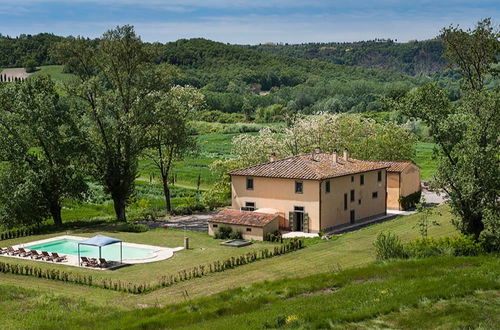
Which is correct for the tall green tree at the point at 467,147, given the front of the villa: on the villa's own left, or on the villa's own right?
on the villa's own left

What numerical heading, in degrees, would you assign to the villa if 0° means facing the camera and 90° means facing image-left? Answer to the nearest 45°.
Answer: approximately 45°

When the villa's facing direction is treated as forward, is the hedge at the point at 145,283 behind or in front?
in front

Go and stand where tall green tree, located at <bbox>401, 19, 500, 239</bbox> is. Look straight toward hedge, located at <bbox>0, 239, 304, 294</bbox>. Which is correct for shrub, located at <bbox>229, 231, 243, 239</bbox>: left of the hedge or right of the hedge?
right

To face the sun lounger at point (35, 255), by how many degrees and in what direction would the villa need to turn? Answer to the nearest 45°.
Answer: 0° — it already faces it

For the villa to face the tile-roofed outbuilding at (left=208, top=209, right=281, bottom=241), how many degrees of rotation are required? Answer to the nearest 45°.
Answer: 0° — it already faces it

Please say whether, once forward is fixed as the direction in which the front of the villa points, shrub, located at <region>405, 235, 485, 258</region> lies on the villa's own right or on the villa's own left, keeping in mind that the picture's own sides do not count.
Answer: on the villa's own left

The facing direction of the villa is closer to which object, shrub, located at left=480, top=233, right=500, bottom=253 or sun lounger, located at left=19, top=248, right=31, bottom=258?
the sun lounger

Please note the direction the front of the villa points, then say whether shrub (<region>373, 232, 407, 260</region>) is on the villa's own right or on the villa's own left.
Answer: on the villa's own left

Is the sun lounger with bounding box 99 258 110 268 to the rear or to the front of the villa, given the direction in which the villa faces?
to the front
